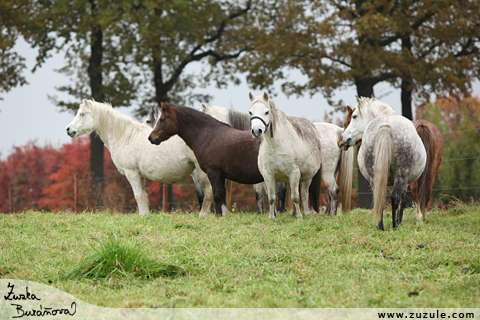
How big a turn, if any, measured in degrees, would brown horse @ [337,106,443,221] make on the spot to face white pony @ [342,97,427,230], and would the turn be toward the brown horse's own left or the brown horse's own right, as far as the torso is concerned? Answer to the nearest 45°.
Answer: approximately 135° to the brown horse's own left

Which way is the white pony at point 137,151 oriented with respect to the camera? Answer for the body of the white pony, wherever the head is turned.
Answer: to the viewer's left

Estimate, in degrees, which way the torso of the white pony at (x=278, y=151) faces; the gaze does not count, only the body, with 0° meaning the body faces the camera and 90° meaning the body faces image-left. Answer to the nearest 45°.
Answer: approximately 45°

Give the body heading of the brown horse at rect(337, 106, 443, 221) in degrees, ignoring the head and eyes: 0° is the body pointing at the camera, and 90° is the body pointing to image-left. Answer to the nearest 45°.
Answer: approximately 135°

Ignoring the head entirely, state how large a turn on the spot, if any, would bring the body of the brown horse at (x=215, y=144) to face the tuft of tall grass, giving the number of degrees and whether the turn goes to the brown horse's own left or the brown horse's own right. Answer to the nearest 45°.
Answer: approximately 90° to the brown horse's own left

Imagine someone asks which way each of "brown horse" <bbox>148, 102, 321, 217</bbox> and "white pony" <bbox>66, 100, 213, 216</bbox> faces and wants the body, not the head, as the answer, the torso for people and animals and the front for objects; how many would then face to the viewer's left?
2

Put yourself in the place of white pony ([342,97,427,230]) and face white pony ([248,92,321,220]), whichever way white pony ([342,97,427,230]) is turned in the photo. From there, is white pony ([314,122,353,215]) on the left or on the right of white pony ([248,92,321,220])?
right

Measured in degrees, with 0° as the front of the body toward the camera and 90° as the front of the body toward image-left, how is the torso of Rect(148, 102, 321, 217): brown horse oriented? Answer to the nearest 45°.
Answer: approximately 90°

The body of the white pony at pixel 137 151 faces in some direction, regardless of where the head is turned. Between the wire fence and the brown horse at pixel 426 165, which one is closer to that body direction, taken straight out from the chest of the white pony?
the wire fence

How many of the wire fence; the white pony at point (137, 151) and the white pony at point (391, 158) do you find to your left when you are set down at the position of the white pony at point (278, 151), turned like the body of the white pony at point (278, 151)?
1

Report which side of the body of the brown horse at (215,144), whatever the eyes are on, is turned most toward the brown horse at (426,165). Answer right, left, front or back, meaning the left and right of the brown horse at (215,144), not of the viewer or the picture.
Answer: back
